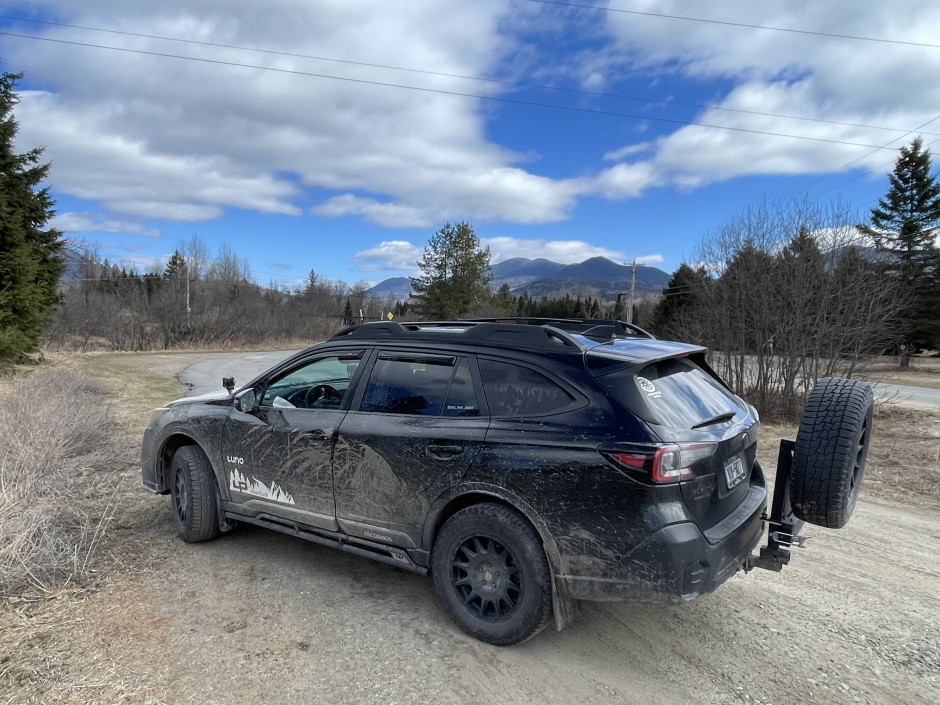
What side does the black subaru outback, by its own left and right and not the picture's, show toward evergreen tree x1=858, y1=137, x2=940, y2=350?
right

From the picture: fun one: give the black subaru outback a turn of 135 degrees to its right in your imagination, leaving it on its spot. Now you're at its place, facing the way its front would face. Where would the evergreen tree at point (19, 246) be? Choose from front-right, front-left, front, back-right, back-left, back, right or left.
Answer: back-left

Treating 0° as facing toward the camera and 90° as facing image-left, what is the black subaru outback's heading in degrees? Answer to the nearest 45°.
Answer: approximately 135°
